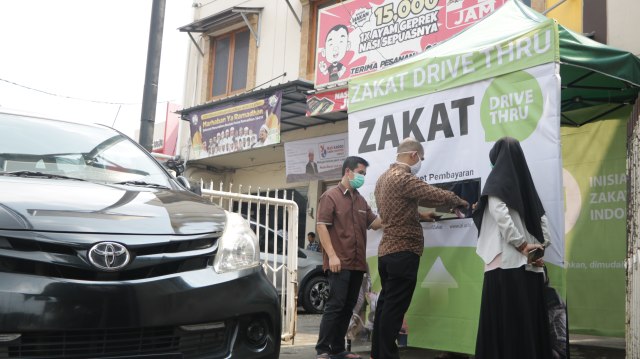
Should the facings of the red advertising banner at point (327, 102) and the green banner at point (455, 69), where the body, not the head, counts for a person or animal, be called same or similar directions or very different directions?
same or similar directions

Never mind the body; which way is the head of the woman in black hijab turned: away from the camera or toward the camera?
away from the camera

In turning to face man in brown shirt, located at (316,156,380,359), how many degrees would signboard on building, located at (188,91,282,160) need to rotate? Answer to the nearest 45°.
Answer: approximately 45° to its left

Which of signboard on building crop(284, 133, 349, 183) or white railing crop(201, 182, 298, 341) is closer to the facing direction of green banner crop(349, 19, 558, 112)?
the white railing

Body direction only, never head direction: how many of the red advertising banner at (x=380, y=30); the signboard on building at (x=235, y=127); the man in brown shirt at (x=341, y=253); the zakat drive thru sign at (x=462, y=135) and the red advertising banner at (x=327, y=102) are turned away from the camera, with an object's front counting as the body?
0

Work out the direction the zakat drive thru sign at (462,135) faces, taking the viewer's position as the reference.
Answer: facing the viewer and to the left of the viewer

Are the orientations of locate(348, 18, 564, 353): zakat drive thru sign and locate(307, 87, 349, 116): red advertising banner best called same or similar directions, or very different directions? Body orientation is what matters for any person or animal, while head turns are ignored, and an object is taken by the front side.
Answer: same or similar directions

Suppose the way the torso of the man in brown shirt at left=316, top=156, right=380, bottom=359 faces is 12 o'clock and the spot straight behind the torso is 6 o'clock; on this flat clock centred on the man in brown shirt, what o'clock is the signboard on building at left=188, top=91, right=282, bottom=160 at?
The signboard on building is roughly at 7 o'clock from the man in brown shirt.

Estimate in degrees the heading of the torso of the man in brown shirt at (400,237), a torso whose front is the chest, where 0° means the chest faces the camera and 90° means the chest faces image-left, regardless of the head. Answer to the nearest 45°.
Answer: approximately 225°

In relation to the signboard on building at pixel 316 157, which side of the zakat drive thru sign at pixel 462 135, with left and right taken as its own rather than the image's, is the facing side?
right

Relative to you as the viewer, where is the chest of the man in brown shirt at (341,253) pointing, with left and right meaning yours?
facing the viewer and to the right of the viewer

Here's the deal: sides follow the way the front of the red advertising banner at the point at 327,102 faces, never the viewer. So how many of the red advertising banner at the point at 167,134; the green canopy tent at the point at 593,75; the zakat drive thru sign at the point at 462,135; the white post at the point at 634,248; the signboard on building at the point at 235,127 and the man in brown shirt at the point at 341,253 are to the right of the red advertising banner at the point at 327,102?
2

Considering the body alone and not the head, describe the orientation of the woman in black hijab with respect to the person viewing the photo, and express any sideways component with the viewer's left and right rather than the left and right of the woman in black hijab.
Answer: facing away from the viewer and to the left of the viewer
